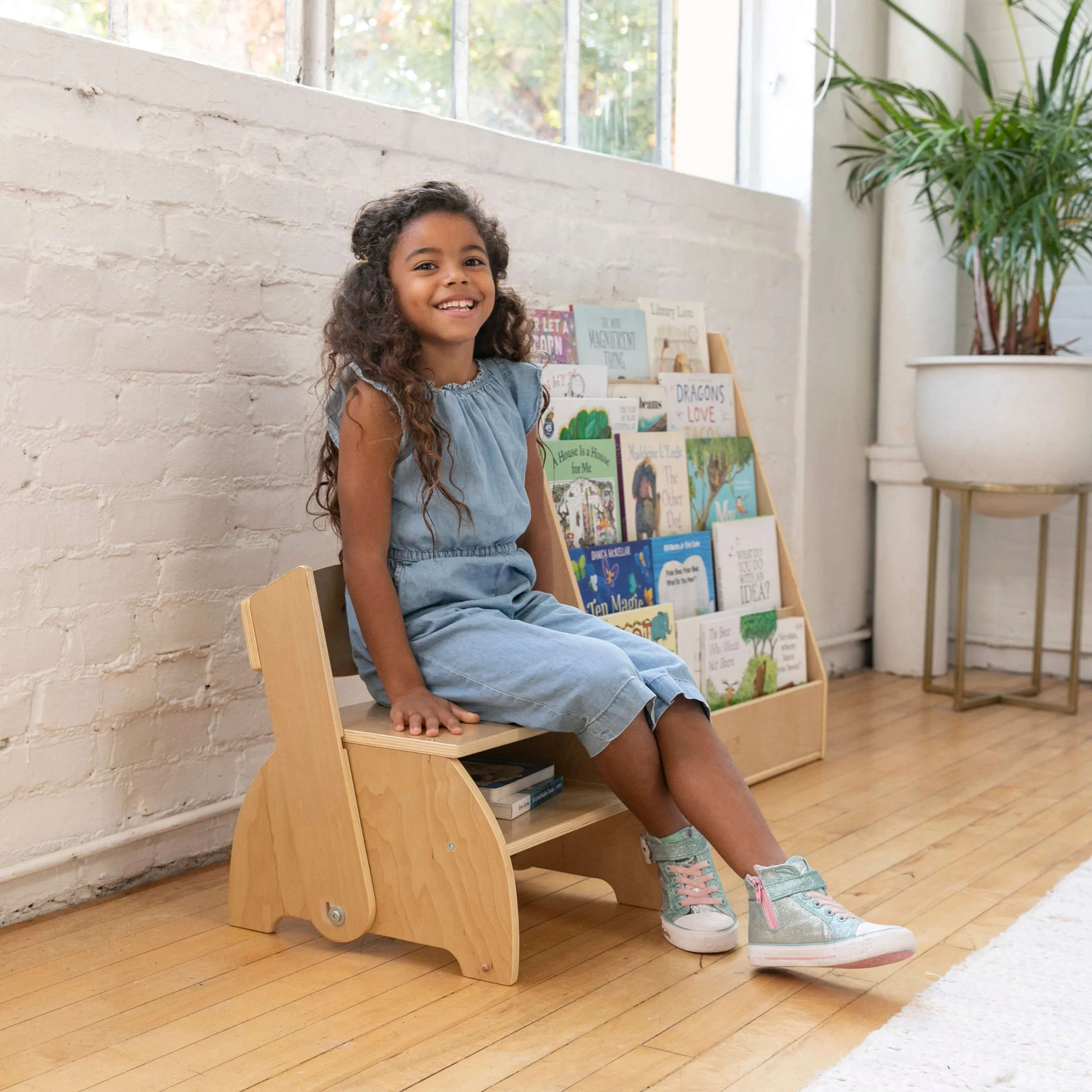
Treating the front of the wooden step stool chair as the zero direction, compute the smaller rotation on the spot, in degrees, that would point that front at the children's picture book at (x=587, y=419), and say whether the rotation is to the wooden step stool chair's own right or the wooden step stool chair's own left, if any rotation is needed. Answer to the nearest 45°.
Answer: approximately 90° to the wooden step stool chair's own left

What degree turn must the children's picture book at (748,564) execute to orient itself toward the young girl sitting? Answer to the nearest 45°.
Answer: approximately 45° to its right

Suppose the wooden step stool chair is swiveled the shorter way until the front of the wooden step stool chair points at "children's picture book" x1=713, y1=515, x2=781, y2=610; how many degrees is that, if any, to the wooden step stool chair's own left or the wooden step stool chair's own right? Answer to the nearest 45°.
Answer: approximately 90° to the wooden step stool chair's own left

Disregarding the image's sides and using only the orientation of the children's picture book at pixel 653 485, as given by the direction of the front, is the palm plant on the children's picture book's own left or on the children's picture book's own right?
on the children's picture book's own left
